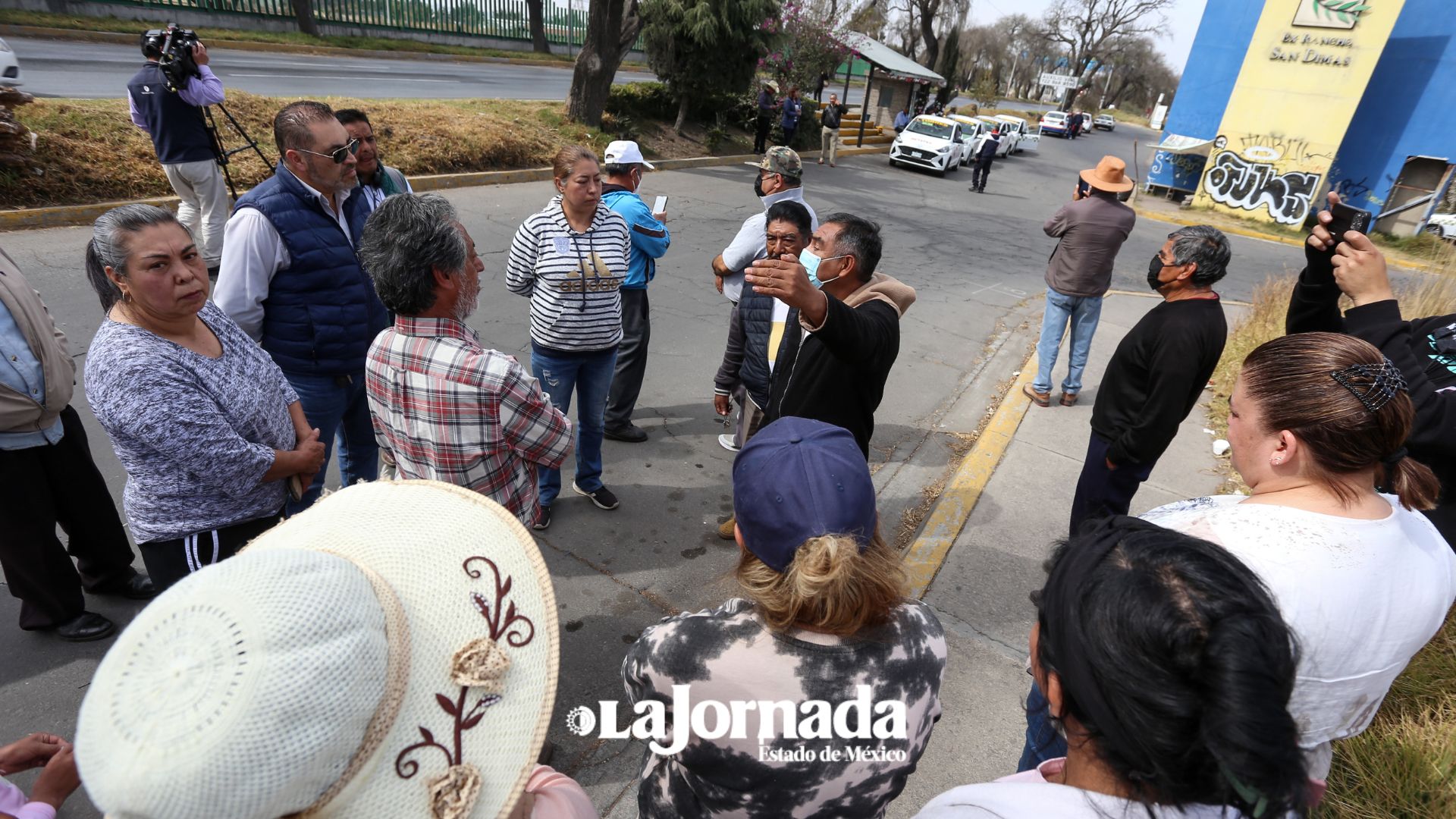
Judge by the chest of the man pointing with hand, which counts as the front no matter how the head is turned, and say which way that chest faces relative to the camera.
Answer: to the viewer's left

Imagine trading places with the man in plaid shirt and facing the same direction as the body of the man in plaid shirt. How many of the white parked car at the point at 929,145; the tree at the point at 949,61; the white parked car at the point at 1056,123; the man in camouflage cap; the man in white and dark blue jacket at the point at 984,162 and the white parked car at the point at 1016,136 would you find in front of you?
6

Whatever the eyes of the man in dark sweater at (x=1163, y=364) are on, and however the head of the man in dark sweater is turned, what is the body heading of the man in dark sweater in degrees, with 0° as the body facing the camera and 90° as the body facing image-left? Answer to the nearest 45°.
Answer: approximately 90°

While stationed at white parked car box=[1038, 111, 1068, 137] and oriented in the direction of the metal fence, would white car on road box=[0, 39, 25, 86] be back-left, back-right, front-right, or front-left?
front-left

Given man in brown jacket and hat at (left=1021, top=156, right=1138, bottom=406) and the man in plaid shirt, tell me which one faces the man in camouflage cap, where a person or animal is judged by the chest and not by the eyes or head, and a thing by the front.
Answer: the man in plaid shirt

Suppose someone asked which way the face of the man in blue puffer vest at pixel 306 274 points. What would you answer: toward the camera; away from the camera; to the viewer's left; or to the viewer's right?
to the viewer's right

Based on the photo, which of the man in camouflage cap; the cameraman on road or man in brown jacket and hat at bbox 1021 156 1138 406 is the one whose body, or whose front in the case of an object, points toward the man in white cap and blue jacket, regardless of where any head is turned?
the man in camouflage cap

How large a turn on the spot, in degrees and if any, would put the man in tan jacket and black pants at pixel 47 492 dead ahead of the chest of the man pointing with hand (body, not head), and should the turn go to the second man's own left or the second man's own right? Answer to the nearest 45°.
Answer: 0° — they already face them

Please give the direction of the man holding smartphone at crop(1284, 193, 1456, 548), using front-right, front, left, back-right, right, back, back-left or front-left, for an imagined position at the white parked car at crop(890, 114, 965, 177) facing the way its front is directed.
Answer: front-left

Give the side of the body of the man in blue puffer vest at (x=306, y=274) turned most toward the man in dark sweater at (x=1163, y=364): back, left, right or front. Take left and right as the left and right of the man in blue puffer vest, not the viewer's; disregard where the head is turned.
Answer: front

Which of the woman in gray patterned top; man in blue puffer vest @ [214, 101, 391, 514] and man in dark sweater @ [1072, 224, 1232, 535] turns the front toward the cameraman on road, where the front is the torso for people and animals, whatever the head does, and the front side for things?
the man in dark sweater

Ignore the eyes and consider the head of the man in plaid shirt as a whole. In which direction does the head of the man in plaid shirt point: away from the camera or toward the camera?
away from the camera

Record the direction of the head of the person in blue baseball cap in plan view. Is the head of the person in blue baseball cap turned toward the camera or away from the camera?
away from the camera

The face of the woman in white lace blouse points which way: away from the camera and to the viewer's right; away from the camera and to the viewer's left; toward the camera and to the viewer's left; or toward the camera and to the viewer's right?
away from the camera and to the viewer's left
